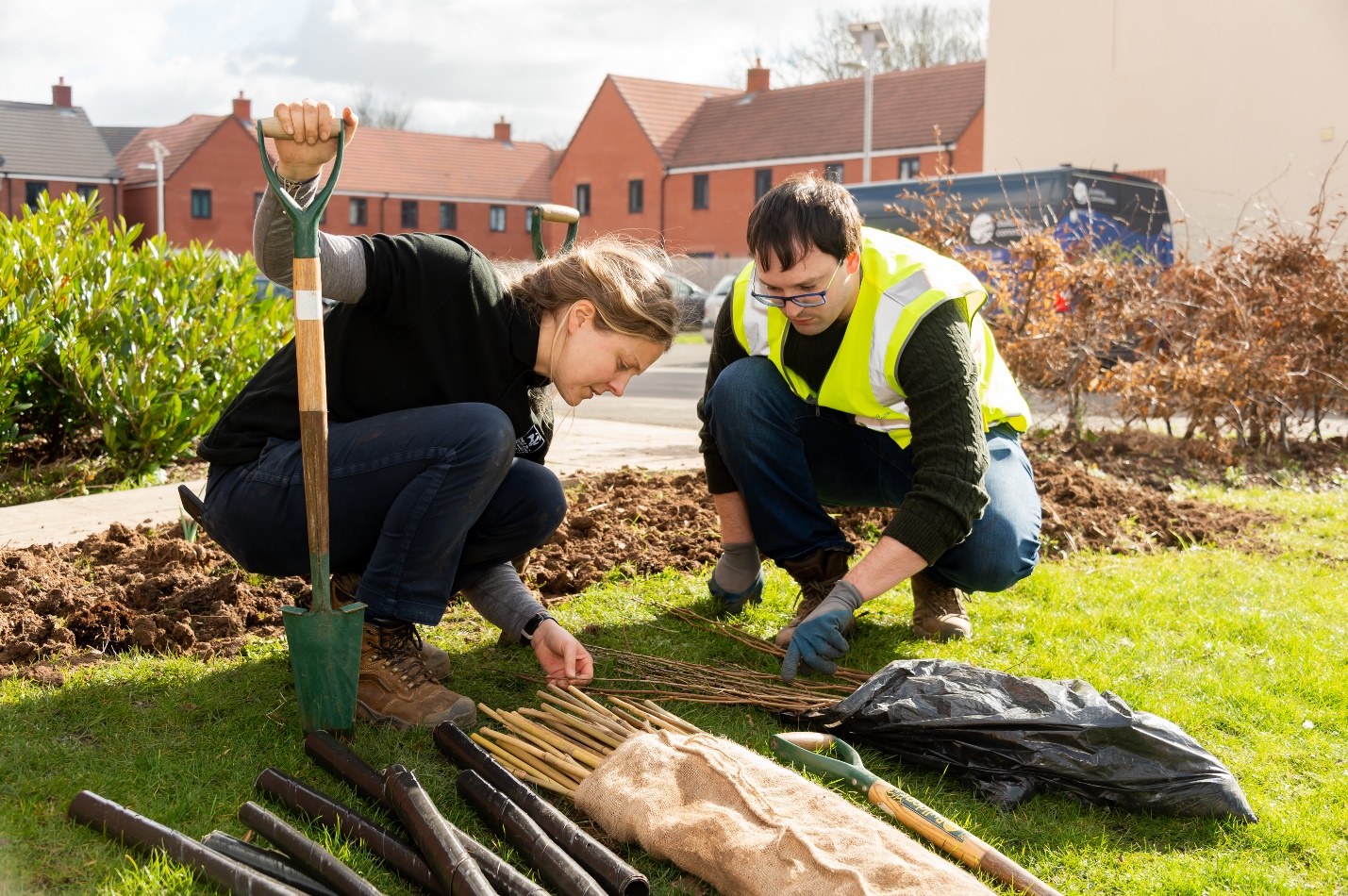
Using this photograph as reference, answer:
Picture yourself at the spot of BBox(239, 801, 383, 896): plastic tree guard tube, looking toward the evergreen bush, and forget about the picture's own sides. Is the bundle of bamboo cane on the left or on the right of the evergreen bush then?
right

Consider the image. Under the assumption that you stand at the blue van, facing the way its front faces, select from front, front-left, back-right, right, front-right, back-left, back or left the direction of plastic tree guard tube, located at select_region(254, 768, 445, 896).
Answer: back-left

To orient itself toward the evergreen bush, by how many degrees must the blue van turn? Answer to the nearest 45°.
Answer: approximately 90° to its left

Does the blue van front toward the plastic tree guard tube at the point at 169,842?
no

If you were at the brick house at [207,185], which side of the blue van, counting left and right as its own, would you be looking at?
front

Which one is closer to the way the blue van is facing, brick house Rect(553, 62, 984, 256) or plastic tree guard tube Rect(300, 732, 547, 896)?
the brick house

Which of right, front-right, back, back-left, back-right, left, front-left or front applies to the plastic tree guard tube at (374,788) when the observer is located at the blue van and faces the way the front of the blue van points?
back-left

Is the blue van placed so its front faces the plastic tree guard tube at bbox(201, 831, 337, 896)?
no

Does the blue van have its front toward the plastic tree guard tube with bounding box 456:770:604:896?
no

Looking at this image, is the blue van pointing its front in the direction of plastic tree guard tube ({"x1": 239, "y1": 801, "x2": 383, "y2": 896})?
no

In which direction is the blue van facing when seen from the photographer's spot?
facing away from the viewer and to the left of the viewer

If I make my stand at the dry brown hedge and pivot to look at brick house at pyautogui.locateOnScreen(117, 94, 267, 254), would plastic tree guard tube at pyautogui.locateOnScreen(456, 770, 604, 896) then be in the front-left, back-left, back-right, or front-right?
back-left

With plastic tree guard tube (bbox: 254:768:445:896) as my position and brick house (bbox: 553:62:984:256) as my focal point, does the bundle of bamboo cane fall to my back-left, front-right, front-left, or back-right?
front-right

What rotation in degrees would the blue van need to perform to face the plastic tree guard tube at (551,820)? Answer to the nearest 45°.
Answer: approximately 135° to its left

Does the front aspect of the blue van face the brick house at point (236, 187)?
yes
